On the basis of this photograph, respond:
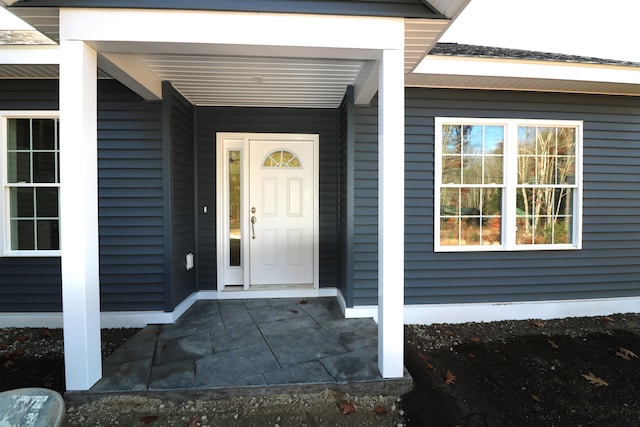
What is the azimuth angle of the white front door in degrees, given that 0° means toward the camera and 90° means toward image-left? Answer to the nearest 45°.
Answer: approximately 0°

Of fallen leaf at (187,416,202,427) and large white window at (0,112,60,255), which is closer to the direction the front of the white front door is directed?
the fallen leaf

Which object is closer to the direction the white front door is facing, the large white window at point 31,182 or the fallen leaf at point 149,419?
the fallen leaf

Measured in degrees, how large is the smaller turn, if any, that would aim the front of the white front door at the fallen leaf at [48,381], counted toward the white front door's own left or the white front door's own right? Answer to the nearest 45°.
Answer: approximately 45° to the white front door's own right

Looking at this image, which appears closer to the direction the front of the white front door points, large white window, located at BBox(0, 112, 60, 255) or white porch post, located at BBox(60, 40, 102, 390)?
the white porch post

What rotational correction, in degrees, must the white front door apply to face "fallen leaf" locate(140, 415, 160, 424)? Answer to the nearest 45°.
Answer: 0° — it already faces it

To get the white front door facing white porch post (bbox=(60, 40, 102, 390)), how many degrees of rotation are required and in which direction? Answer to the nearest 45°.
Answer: approximately 45° to its right

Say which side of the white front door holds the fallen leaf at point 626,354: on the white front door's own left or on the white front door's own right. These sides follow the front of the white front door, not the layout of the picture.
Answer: on the white front door's own left

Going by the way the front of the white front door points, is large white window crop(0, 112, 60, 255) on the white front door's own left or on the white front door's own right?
on the white front door's own right

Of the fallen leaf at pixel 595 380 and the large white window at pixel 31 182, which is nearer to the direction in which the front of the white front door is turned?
the fallen leaf
